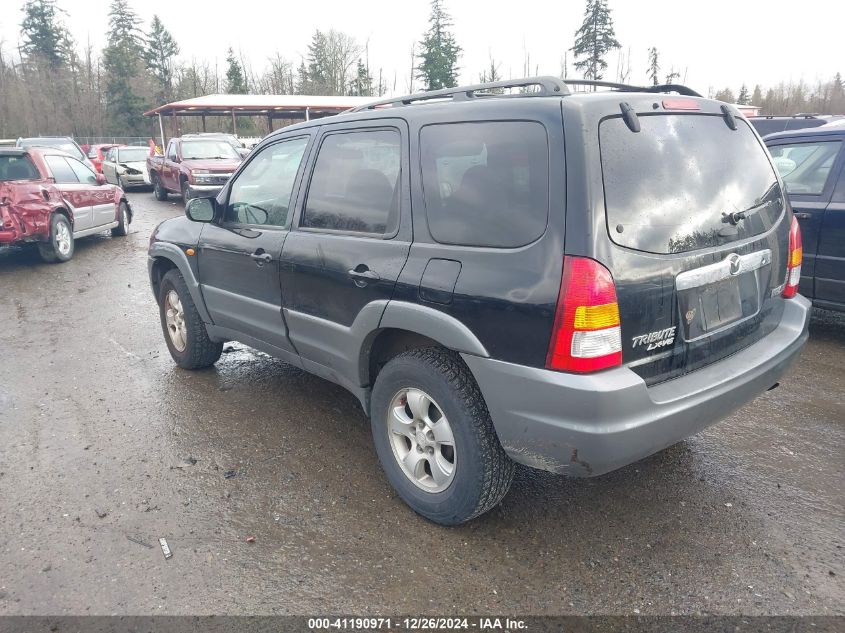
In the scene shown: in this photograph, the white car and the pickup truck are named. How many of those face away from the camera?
0

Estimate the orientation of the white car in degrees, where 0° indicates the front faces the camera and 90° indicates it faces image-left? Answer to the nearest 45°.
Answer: approximately 315°

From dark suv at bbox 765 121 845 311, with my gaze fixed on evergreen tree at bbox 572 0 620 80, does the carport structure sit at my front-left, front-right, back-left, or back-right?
front-left

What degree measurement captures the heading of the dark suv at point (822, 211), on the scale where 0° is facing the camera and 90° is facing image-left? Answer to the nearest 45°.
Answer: approximately 135°

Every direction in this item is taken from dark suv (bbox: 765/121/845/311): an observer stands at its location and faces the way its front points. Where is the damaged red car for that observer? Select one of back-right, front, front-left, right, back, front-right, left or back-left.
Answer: front-left

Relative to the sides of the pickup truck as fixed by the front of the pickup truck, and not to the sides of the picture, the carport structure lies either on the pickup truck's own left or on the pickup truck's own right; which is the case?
on the pickup truck's own left

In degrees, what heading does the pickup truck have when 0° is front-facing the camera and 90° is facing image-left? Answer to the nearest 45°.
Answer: approximately 315°

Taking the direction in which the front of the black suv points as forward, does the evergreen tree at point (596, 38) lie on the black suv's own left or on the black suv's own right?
on the black suv's own right

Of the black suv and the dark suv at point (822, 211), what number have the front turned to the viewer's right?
0

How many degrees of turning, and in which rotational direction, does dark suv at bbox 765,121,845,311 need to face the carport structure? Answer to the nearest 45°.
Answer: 0° — it already faces it

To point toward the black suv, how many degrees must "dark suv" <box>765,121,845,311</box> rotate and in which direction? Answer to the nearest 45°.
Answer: approximately 135° to its left

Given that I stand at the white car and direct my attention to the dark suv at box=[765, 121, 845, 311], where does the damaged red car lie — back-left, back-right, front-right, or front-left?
front-right
